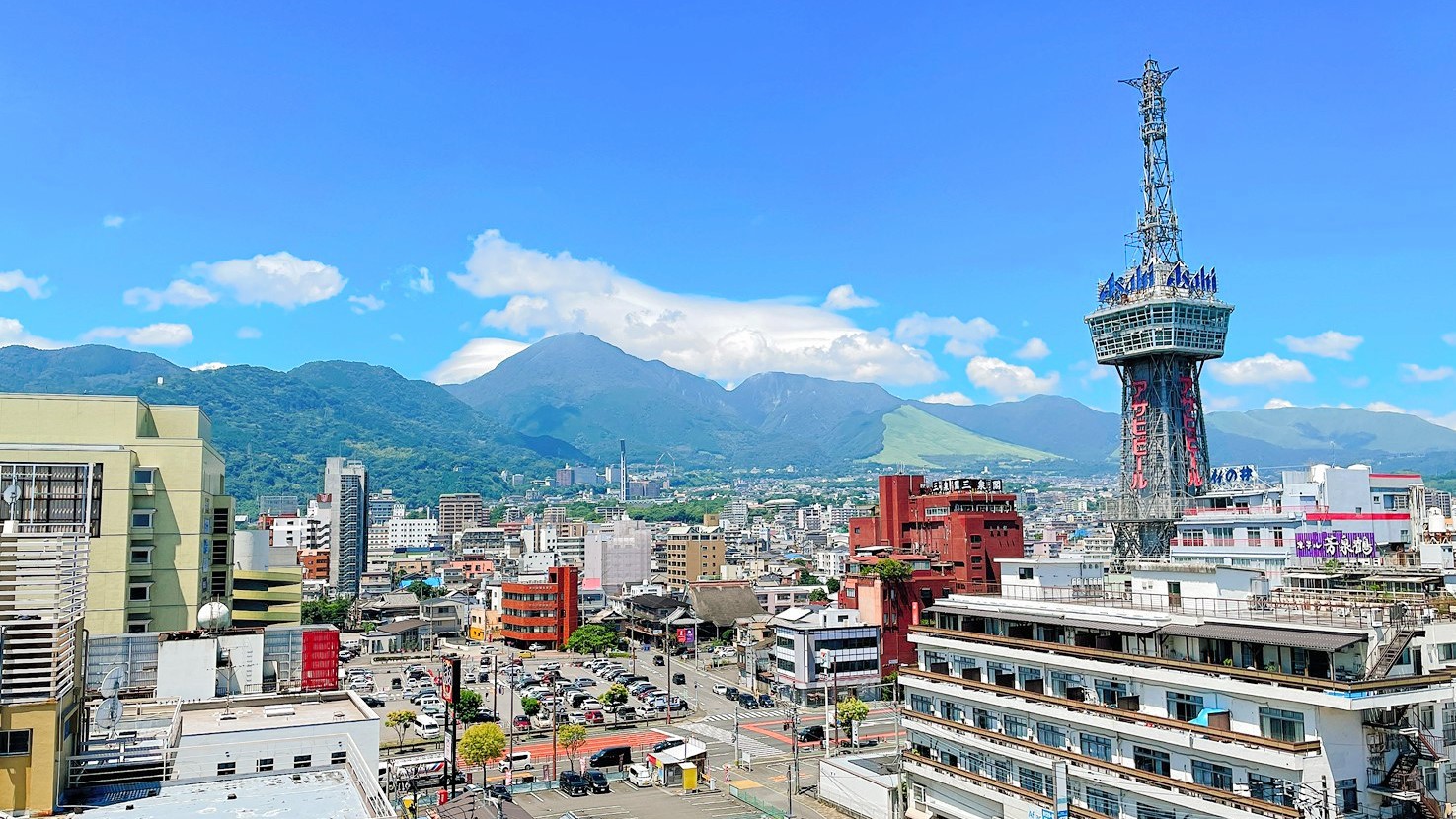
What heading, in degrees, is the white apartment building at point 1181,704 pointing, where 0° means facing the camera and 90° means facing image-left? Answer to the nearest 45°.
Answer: approximately 45°

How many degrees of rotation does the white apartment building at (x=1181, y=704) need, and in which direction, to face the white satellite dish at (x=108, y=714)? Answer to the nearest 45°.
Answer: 0° — it already faces it

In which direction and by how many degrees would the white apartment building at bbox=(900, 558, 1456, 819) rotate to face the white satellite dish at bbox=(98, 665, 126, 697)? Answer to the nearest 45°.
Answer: approximately 45° to its right
